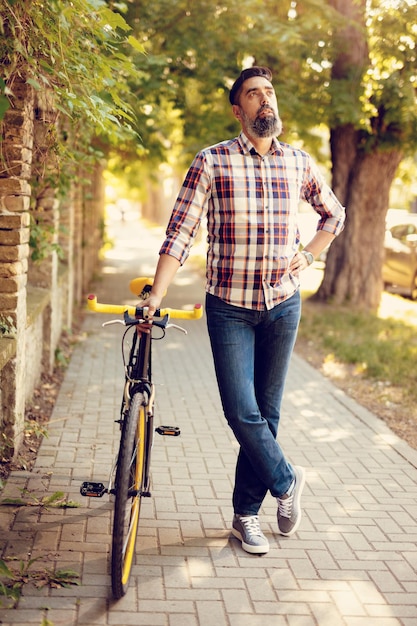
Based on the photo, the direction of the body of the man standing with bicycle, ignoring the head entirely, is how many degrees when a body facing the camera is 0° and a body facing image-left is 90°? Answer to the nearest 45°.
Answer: approximately 0°

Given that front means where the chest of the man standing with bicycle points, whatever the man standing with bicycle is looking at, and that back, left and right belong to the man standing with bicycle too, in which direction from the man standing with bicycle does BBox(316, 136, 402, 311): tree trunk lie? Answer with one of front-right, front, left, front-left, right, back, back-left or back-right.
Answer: back

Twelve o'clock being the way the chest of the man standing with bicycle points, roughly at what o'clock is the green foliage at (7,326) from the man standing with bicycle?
The green foliage is roughly at 4 o'clock from the man standing with bicycle.
